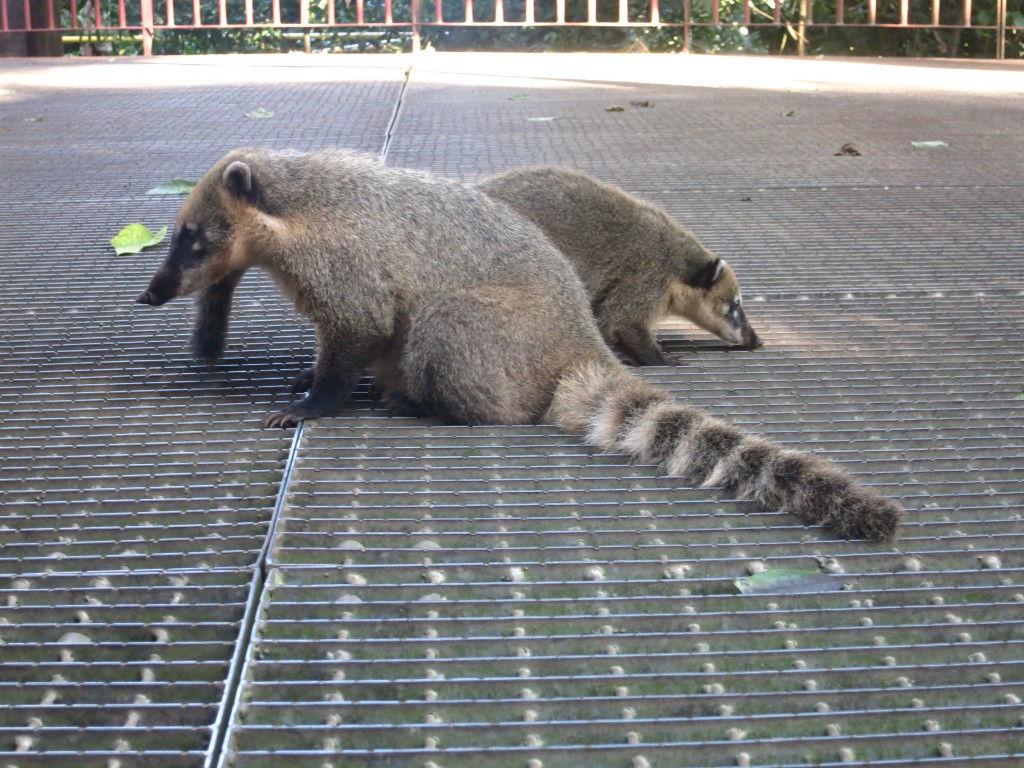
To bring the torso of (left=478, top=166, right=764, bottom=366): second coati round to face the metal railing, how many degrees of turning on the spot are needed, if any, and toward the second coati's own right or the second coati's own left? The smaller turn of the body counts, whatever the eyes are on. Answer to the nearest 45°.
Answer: approximately 90° to the second coati's own left

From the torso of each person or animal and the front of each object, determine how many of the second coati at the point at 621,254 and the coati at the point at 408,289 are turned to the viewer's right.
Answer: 1

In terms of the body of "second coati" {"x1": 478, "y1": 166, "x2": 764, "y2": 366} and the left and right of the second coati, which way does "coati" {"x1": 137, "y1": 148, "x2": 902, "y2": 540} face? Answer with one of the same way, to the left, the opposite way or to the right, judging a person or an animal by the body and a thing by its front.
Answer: the opposite way

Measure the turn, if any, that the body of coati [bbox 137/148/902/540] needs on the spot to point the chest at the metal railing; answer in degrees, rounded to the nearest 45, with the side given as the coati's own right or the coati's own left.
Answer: approximately 90° to the coati's own right

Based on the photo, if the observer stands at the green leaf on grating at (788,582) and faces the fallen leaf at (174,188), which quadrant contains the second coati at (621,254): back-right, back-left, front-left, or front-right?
front-right

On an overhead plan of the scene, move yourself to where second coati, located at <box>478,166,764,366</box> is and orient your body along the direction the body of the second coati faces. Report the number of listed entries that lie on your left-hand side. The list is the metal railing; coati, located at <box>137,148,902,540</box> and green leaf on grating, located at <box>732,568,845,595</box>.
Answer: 1

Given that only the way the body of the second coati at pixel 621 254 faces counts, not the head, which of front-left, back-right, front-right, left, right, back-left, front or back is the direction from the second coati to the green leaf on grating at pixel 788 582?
right

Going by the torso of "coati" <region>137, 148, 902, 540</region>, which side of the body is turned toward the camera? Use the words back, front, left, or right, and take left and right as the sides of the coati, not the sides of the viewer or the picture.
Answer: left

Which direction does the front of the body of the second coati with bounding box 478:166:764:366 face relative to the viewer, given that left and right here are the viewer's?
facing to the right of the viewer

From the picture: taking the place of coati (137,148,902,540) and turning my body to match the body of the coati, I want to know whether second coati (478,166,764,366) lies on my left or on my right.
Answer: on my right
